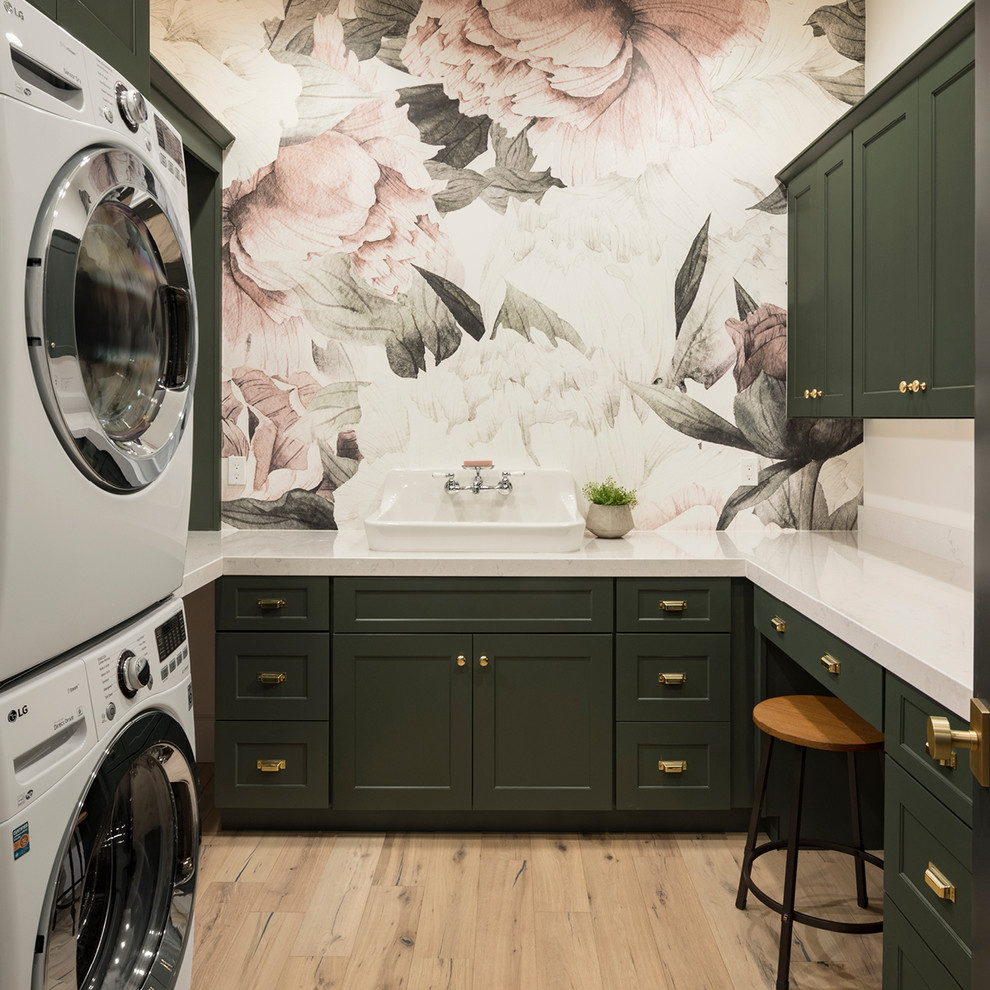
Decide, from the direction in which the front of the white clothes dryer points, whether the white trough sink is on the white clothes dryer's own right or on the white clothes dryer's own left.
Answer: on the white clothes dryer's own left

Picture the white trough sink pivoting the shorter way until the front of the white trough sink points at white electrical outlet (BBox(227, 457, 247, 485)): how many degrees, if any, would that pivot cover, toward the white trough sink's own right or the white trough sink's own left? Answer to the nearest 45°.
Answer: approximately 90° to the white trough sink's own right

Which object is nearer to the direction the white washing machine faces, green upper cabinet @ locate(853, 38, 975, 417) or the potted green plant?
the green upper cabinet

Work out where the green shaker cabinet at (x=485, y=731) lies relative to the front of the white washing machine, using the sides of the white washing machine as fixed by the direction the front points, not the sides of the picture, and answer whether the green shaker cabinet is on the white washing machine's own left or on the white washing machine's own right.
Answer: on the white washing machine's own left

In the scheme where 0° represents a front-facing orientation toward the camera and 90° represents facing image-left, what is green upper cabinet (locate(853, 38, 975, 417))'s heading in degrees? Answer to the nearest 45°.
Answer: approximately 45°

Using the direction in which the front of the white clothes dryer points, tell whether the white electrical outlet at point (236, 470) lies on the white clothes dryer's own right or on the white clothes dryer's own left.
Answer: on the white clothes dryer's own left

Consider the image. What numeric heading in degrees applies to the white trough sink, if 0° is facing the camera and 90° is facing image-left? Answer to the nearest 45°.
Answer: approximately 0°

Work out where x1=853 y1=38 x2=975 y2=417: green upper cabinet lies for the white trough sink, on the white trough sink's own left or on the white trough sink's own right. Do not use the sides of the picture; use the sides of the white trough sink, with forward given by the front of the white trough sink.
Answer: on the white trough sink's own left

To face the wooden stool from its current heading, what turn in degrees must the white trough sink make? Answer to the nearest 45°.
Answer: approximately 45° to its left

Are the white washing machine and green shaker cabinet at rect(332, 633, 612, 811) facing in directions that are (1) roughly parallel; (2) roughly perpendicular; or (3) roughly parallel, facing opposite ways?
roughly perpendicular
